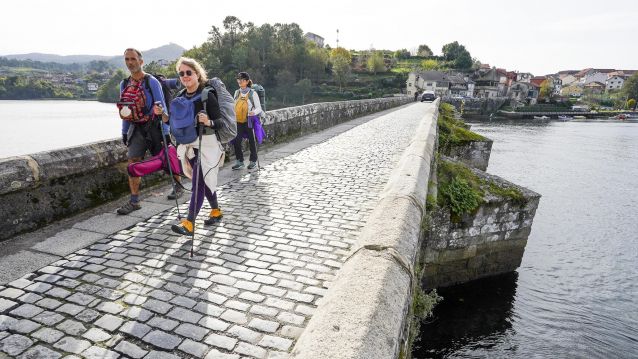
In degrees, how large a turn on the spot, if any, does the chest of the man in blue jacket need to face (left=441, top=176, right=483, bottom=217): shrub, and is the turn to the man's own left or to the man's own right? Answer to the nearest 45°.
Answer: approximately 135° to the man's own left

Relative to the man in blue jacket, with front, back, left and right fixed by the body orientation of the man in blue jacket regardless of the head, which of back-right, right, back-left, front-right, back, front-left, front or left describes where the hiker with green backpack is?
back

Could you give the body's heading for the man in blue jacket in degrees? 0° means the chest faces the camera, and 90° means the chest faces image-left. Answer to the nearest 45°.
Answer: approximately 45°
